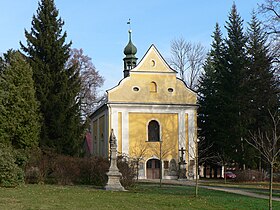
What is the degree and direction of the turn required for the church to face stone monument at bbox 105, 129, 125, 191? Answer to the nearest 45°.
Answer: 0° — it already faces it

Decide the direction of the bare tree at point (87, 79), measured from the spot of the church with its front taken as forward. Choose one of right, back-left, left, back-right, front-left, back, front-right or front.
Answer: back-right

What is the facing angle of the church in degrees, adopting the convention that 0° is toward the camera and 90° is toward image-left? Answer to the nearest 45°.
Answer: approximately 0°

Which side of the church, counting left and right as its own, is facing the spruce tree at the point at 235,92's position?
left
